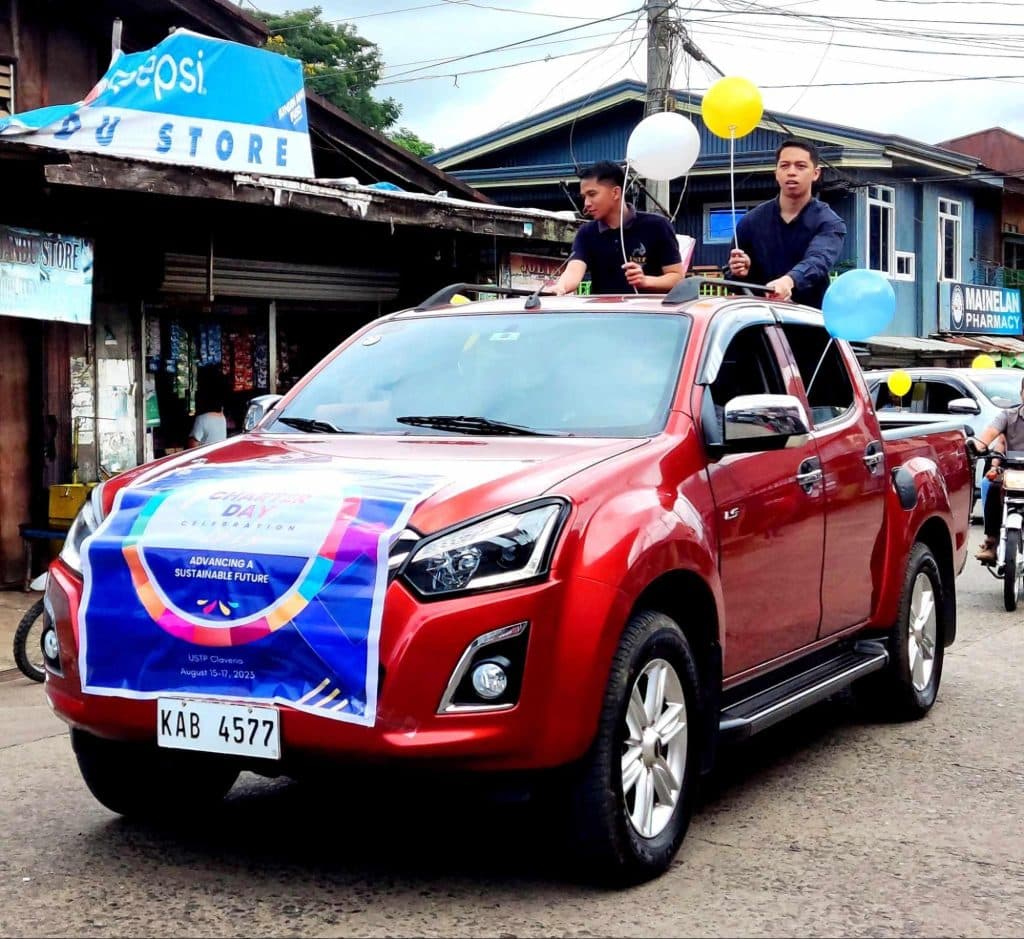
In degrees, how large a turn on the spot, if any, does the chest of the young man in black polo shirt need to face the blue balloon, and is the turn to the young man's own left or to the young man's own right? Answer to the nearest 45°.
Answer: approximately 90° to the young man's own left

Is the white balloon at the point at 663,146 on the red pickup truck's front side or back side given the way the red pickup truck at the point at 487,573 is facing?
on the back side

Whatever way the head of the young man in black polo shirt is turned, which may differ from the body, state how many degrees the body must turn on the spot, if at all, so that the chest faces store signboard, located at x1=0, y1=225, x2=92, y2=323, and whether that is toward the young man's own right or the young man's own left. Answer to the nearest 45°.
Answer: approximately 90° to the young man's own right

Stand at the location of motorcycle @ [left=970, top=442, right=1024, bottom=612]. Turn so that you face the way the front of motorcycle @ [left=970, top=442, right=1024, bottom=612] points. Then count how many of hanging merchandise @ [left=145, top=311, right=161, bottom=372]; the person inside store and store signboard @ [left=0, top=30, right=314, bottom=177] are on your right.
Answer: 3

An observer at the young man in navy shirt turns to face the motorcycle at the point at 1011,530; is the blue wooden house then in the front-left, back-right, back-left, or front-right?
front-left

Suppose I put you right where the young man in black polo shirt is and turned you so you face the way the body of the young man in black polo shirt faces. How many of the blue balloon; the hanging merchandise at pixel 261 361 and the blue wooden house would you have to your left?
1

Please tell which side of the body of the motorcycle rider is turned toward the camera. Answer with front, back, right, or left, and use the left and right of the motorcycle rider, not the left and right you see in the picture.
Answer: front

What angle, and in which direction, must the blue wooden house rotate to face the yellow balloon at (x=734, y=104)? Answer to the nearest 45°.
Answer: approximately 45° to its left

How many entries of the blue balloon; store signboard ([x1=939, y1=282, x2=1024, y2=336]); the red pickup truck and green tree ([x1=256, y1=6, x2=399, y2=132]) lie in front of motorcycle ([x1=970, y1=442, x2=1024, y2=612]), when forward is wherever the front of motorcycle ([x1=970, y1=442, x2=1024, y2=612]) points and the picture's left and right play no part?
2

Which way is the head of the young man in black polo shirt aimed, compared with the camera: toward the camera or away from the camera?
toward the camera

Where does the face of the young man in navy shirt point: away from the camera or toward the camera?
toward the camera

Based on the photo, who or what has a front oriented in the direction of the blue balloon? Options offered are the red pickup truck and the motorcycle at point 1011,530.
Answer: the motorcycle

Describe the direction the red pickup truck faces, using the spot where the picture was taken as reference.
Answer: facing the viewer and to the left of the viewer

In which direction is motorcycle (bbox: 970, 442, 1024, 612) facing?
toward the camera

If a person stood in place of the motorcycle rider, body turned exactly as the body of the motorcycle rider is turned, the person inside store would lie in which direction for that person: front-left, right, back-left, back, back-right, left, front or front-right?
right

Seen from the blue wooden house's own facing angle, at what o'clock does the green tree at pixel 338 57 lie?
The green tree is roughly at 3 o'clock from the blue wooden house.

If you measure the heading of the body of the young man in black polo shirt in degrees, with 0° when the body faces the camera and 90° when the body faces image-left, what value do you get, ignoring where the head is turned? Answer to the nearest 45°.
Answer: approximately 45°
